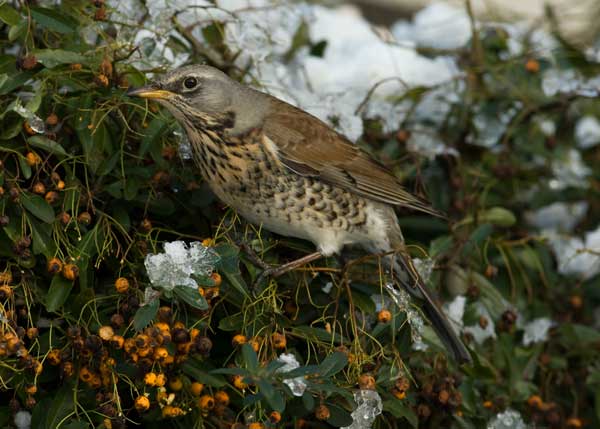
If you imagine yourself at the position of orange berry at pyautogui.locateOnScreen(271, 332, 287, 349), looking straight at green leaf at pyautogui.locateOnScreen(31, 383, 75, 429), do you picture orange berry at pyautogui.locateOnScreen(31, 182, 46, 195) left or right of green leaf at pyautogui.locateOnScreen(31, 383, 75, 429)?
right

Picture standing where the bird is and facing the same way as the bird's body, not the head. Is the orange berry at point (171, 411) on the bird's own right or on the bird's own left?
on the bird's own left

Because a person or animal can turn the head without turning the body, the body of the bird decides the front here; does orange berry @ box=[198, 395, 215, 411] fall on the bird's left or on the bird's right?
on the bird's left

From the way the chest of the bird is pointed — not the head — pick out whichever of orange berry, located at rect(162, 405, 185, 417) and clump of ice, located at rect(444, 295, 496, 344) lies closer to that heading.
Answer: the orange berry

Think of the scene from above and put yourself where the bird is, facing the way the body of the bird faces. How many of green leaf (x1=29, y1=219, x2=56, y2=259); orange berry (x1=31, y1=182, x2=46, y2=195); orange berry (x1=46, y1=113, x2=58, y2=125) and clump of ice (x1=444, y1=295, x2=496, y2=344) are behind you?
1

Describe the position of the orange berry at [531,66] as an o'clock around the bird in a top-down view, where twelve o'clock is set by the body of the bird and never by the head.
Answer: The orange berry is roughly at 4 o'clock from the bird.

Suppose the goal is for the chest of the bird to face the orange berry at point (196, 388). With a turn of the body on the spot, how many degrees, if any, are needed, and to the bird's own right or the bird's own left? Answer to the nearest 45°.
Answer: approximately 90° to the bird's own left

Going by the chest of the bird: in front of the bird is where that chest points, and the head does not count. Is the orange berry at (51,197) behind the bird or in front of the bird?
in front

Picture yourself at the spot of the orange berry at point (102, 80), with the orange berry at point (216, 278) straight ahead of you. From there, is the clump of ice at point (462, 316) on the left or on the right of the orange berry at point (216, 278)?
left

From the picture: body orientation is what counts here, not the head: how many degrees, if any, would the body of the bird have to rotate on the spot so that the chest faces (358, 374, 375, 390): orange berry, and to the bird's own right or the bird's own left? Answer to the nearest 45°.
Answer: approximately 135° to the bird's own left

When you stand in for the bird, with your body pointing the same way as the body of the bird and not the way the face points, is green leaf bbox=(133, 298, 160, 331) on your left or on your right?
on your left

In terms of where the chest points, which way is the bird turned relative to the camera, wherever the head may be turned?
to the viewer's left

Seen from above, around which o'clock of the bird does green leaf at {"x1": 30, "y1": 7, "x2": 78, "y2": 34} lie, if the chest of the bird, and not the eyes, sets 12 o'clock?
The green leaf is roughly at 12 o'clock from the bird.

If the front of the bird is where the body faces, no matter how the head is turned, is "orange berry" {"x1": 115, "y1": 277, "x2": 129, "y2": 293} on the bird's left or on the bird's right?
on the bird's left
